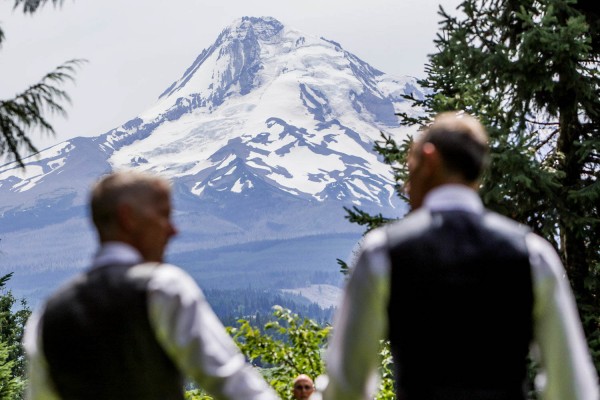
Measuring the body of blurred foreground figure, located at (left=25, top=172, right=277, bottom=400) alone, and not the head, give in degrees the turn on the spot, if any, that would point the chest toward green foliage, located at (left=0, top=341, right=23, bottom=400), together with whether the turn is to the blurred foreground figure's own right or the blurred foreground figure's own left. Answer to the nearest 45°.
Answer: approximately 45° to the blurred foreground figure's own left

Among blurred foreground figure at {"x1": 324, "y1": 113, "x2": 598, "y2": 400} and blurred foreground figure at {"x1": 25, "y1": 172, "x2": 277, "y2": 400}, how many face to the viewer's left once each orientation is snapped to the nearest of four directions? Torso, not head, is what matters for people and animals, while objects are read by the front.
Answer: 0

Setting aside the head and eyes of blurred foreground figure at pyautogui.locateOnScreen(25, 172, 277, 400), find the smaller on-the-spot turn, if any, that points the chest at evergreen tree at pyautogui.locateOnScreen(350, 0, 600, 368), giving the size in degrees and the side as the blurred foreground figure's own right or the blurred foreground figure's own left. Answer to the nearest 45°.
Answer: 0° — they already face it

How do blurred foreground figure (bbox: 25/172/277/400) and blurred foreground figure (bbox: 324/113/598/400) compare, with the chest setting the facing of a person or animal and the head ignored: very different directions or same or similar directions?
same or similar directions

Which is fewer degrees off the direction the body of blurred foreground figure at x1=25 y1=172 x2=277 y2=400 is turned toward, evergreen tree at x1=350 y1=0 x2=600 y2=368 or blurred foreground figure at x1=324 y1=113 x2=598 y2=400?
the evergreen tree

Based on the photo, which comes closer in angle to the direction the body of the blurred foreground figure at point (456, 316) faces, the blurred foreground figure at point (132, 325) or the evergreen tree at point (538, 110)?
the evergreen tree

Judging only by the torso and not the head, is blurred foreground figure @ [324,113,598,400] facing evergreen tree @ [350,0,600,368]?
yes

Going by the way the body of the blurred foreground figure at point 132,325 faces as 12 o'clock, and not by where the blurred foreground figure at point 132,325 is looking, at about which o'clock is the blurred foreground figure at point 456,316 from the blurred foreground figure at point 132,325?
the blurred foreground figure at point 456,316 is roughly at 2 o'clock from the blurred foreground figure at point 132,325.

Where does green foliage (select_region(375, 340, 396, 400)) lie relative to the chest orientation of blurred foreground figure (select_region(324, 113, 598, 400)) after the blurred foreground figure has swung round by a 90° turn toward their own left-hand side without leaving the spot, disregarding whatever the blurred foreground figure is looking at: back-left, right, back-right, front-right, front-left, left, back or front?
right

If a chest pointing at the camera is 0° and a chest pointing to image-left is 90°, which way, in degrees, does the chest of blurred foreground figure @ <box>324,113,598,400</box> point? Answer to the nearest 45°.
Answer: approximately 180°

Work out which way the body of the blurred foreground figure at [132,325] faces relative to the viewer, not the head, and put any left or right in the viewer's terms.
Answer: facing away from the viewer and to the right of the viewer

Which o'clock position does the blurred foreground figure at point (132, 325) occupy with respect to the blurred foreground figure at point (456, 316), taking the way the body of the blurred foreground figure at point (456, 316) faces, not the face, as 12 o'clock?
the blurred foreground figure at point (132, 325) is roughly at 9 o'clock from the blurred foreground figure at point (456, 316).
